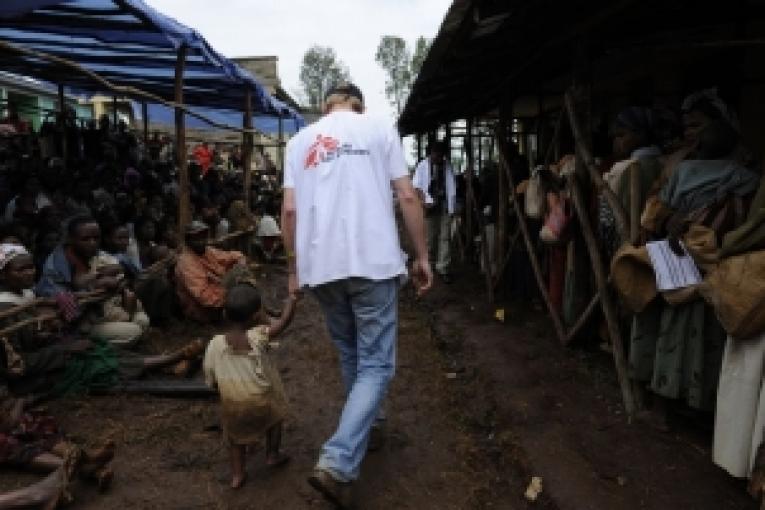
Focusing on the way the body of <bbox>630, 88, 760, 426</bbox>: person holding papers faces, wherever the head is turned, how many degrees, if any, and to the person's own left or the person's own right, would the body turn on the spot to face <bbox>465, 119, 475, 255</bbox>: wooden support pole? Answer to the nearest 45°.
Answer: approximately 90° to the person's own right

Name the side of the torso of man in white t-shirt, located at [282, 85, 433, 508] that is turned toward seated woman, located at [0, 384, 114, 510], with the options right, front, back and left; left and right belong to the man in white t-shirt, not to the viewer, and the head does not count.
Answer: left

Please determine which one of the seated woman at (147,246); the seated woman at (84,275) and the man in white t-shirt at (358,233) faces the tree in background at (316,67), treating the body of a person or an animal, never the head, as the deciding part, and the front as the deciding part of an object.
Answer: the man in white t-shirt

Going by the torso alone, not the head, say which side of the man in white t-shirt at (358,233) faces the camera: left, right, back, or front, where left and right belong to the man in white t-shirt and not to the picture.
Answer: back

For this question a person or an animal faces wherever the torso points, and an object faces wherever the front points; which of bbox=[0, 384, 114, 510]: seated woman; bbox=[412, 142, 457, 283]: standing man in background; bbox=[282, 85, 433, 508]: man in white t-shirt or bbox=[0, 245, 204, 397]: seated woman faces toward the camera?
the standing man in background

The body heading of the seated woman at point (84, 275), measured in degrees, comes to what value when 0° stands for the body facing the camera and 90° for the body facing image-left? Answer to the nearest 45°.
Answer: approximately 315°

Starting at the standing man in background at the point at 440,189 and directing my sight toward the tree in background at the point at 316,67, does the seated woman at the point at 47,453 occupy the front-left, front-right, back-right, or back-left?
back-left

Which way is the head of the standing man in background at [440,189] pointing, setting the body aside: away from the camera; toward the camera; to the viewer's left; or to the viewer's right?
toward the camera

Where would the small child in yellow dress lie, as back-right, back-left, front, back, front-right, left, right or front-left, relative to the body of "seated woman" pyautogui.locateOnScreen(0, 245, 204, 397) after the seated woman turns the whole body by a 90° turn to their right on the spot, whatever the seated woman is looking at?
front-left

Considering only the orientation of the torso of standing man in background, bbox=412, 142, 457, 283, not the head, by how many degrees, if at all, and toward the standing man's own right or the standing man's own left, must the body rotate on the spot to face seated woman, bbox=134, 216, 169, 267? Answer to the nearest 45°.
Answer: approximately 45° to the standing man's own right

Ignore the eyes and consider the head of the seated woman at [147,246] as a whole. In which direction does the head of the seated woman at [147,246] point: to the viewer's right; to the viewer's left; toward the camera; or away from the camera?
toward the camera

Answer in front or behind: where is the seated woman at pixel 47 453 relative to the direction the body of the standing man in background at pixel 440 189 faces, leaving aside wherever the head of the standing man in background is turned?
in front

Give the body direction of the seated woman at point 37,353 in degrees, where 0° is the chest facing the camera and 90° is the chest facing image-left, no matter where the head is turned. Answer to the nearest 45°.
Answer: approximately 270°

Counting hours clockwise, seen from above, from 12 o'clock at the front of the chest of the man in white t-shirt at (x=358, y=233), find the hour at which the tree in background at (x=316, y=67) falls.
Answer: The tree in background is roughly at 12 o'clock from the man in white t-shirt.
